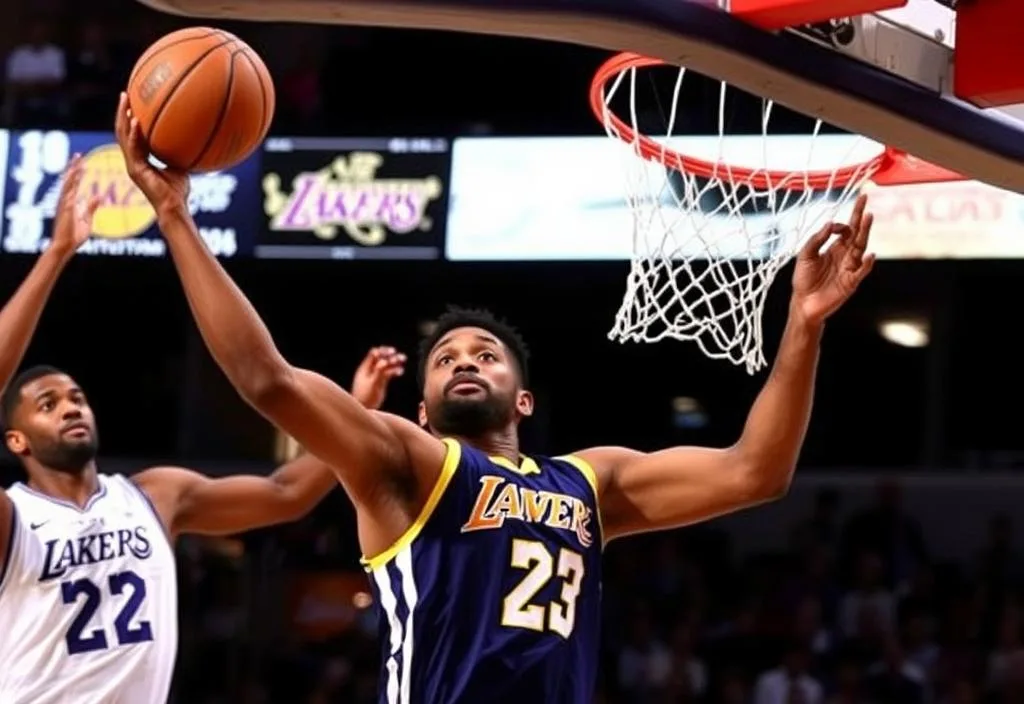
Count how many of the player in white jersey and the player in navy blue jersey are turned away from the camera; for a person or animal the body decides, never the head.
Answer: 0

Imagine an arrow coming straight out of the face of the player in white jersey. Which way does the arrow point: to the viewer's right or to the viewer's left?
to the viewer's right

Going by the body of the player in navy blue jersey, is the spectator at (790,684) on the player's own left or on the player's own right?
on the player's own left

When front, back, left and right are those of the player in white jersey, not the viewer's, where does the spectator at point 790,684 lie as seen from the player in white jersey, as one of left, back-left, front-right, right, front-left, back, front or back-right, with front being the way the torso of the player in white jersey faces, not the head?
left

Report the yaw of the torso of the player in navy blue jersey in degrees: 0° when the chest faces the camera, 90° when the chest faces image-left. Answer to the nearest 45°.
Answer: approximately 315°

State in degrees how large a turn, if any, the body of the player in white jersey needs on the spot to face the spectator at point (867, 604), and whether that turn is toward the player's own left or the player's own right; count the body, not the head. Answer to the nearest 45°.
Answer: approximately 90° to the player's own left

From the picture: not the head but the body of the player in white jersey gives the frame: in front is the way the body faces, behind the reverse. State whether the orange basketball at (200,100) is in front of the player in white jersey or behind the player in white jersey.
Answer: in front
